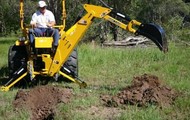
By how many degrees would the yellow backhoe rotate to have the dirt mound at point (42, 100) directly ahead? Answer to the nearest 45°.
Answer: approximately 180°

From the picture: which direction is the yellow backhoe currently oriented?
away from the camera

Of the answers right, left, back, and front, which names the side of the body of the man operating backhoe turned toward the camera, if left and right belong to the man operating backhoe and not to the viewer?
front

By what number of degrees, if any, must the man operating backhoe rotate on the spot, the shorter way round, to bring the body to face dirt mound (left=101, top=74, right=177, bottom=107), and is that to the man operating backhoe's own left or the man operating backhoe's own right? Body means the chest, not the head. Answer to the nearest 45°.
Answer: approximately 45° to the man operating backhoe's own left

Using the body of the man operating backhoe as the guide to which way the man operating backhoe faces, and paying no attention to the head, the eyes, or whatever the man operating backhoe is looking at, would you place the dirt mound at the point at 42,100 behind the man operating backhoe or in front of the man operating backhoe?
in front
